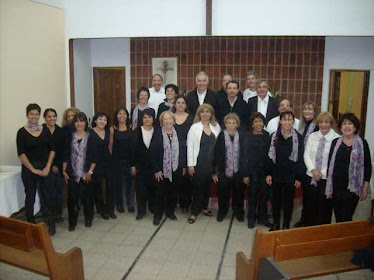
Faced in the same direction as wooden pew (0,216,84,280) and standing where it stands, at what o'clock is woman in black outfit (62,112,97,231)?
The woman in black outfit is roughly at 11 o'clock from the wooden pew.

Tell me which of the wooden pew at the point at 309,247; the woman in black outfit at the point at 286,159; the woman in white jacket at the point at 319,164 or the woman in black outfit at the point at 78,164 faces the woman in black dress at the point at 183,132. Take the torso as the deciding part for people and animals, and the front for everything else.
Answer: the wooden pew

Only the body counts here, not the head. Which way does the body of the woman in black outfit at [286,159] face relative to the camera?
toward the camera

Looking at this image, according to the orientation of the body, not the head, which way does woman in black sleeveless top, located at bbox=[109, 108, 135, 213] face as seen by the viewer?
toward the camera

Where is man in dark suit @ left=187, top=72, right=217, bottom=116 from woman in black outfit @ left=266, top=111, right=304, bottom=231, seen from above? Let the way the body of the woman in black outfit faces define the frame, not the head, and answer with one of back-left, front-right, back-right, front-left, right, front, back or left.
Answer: back-right

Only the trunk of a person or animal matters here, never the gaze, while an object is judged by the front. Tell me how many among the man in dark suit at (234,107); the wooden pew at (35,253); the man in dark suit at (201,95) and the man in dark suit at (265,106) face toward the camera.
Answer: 3

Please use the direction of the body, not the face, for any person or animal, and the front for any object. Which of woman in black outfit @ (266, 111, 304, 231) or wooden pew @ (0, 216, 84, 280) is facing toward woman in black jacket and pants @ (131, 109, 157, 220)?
the wooden pew

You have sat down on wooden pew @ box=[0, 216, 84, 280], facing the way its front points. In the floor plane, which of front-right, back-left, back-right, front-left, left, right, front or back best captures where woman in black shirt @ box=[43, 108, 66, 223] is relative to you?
front-left

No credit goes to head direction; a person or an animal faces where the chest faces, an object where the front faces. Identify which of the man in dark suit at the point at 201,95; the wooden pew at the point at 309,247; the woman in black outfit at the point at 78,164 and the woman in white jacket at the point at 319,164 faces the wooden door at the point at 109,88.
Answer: the wooden pew

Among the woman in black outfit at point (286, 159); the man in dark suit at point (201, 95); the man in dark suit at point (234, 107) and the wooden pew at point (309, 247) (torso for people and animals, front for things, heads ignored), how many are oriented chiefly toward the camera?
3

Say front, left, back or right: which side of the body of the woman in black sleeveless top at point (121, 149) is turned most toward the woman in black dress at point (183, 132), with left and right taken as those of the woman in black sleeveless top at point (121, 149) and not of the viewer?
left
